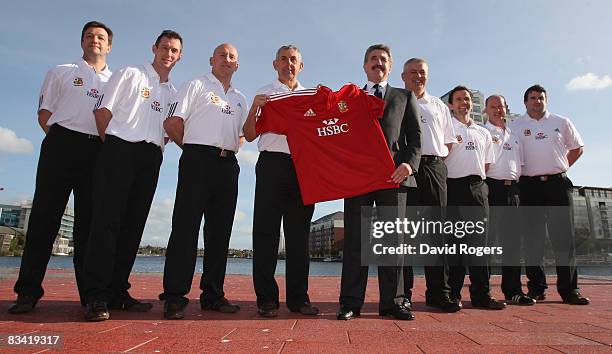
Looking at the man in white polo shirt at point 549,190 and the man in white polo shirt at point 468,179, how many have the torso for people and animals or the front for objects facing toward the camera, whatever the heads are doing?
2

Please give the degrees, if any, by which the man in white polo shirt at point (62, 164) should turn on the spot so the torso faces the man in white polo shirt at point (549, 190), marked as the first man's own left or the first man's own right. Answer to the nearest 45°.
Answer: approximately 45° to the first man's own left

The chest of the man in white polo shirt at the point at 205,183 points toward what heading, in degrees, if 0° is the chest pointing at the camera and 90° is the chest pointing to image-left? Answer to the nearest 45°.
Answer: approximately 315°

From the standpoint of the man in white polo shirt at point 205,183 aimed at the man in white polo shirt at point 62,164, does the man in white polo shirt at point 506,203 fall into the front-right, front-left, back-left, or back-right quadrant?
back-right

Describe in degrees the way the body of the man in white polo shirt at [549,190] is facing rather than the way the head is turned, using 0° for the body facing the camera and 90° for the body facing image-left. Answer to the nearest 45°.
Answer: approximately 0°

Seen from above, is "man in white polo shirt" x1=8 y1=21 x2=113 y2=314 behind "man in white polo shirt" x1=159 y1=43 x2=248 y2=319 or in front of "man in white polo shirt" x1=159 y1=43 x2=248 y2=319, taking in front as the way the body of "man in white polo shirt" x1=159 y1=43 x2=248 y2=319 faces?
behind
